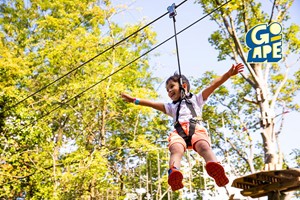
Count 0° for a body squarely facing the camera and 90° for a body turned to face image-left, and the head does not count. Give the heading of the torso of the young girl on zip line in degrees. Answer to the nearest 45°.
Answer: approximately 0°

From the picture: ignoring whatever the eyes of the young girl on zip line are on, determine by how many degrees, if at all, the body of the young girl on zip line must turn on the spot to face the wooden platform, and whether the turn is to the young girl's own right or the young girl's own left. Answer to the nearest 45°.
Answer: approximately 135° to the young girl's own left
